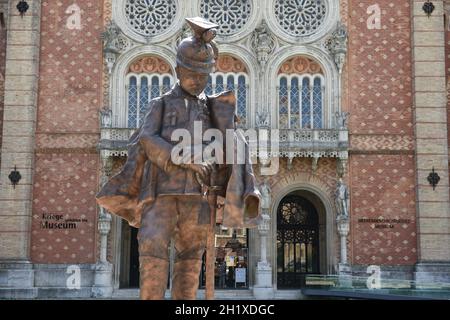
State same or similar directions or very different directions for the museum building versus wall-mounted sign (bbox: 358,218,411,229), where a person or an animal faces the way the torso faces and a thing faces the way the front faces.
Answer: same or similar directions

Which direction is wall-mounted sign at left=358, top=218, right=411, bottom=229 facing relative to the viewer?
toward the camera

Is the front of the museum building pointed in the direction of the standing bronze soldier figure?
yes

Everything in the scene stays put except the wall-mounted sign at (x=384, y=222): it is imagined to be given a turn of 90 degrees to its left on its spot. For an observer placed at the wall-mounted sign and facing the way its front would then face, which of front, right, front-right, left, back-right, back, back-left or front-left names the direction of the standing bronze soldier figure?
right

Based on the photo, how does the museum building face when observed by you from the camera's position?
facing the viewer
